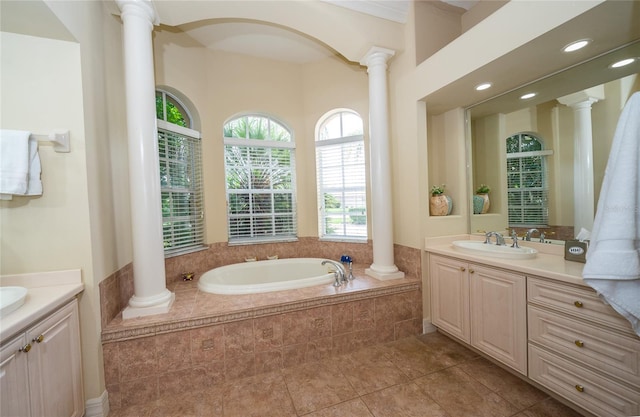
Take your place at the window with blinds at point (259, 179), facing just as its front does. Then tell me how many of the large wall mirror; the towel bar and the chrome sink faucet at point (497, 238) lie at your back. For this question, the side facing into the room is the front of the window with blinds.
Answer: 0

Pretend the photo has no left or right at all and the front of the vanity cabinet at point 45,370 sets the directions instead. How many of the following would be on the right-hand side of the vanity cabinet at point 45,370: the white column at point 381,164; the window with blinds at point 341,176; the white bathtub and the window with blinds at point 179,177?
0

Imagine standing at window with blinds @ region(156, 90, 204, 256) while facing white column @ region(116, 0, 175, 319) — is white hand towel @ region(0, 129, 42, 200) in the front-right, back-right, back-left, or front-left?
front-right

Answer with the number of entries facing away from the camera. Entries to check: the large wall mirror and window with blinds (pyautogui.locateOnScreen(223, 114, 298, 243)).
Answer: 0

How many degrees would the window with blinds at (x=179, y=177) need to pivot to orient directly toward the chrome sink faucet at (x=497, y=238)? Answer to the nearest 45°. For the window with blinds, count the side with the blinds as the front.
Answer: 0° — it already faces it

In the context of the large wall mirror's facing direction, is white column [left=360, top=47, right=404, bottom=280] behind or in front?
in front

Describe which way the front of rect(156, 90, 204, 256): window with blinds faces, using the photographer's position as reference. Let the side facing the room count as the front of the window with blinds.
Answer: facing the viewer and to the right of the viewer

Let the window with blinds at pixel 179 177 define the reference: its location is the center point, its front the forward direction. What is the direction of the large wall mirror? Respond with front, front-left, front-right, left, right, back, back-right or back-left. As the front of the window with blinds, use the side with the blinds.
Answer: front

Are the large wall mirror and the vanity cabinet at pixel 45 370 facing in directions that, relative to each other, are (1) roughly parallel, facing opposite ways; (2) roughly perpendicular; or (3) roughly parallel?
roughly parallel, facing opposite ways

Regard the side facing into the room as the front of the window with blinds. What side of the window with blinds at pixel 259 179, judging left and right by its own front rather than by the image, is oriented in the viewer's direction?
front

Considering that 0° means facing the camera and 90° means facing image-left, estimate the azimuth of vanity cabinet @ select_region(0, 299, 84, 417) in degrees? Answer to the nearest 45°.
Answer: approximately 315°

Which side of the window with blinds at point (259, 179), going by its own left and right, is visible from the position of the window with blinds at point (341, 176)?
left

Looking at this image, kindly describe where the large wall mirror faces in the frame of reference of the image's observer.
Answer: facing the viewer and to the left of the viewer

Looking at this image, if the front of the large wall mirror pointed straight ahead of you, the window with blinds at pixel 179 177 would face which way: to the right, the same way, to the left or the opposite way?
the opposite way

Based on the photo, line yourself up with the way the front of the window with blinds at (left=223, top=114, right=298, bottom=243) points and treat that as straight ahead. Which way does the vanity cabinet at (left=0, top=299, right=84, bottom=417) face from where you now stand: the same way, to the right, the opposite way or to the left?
to the left

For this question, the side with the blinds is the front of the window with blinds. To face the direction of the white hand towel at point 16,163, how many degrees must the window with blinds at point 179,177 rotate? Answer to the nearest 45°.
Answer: approximately 90° to its right
